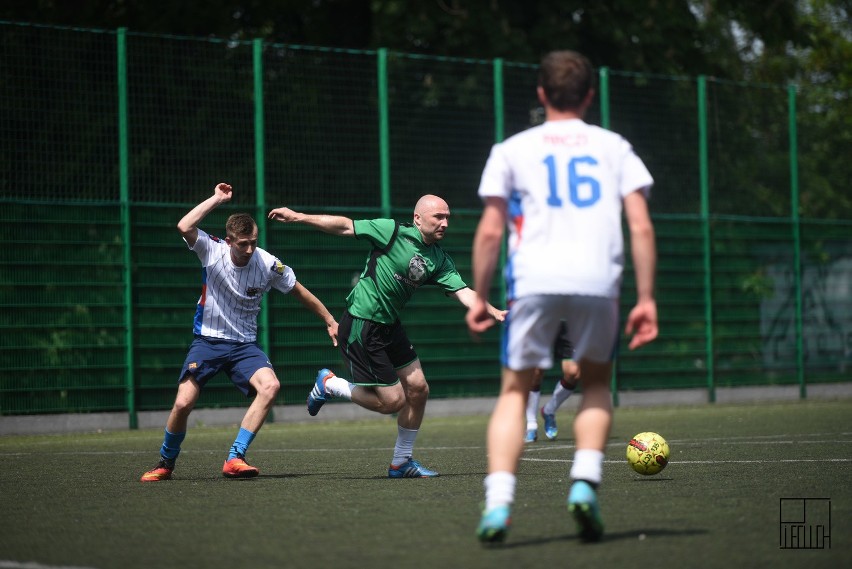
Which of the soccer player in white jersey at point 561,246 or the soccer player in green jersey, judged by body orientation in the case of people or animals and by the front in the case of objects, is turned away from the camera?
the soccer player in white jersey

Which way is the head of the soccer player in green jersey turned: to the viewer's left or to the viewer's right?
to the viewer's right

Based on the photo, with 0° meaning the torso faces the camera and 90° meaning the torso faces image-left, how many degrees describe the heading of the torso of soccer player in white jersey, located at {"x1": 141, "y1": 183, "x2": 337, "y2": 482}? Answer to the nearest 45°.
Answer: approximately 315°

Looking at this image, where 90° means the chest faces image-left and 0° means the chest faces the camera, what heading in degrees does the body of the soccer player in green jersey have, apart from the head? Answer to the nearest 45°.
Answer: approximately 315°

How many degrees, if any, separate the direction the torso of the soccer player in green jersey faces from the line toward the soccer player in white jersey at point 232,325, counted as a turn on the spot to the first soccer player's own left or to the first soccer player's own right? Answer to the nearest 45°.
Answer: approximately 135° to the first soccer player's own right

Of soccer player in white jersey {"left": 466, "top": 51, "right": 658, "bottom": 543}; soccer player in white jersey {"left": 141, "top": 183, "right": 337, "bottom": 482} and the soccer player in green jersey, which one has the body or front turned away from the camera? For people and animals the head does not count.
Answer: soccer player in white jersey {"left": 466, "top": 51, "right": 658, "bottom": 543}

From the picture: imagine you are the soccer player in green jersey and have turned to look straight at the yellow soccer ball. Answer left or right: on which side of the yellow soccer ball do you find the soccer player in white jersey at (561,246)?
right

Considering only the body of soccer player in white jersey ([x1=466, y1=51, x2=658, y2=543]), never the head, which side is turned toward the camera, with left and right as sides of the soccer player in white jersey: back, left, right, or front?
back

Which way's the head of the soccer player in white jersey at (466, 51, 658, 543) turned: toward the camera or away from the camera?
away from the camera

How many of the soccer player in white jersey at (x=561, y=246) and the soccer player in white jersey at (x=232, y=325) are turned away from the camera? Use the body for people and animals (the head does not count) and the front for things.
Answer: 1
